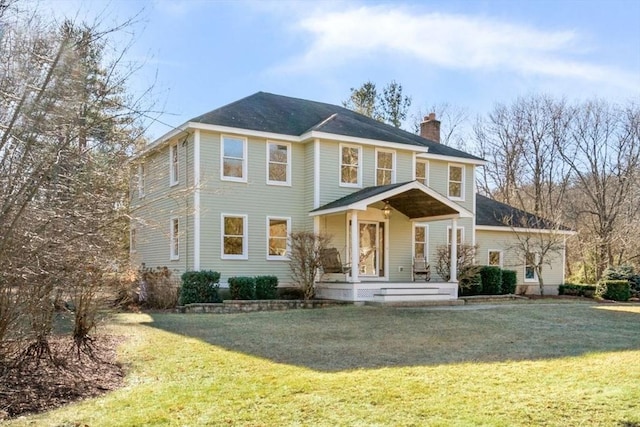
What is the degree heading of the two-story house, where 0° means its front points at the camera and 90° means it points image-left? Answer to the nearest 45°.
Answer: approximately 315°

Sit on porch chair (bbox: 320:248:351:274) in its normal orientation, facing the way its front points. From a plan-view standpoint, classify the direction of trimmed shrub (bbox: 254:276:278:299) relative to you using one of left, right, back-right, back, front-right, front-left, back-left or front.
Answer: back-right

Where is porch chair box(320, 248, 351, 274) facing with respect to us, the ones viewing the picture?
facing the viewer and to the right of the viewer

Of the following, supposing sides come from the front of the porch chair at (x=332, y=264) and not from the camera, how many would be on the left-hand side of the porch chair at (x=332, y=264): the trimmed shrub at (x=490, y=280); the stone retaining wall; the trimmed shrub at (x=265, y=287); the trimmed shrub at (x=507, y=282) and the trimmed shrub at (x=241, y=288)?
2

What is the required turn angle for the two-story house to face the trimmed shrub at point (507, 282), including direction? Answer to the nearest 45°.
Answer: approximately 90° to its left
